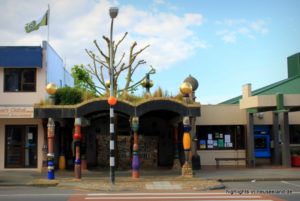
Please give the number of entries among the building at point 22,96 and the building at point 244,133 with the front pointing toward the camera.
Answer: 2

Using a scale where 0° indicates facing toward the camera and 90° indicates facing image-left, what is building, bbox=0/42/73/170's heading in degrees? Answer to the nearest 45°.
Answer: approximately 0°

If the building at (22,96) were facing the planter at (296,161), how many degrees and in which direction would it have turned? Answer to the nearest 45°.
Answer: approximately 90° to its left

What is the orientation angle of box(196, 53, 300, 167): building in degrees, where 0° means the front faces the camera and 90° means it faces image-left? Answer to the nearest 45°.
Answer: approximately 0°

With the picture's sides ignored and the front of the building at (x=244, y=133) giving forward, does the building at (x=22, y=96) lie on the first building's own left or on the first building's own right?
on the first building's own right

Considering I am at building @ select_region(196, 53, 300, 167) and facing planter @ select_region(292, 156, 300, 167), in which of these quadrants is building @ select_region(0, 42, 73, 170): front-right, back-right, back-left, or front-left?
back-right
